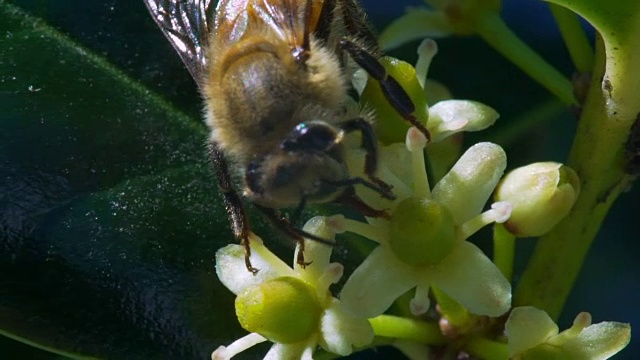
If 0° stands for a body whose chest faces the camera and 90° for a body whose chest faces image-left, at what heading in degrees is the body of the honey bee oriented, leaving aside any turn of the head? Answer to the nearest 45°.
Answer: approximately 0°
